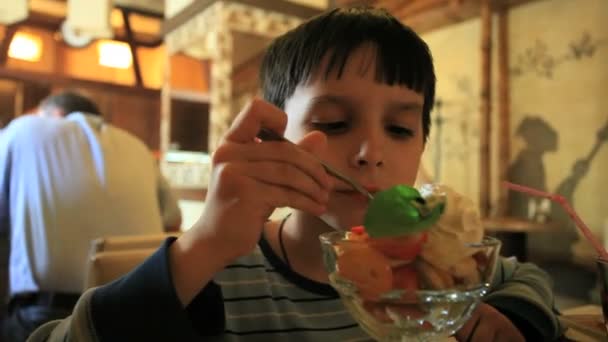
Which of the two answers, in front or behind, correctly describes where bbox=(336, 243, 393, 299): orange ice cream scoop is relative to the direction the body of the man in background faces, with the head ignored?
behind

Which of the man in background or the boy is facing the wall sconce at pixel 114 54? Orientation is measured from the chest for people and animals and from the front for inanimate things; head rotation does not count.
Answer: the man in background

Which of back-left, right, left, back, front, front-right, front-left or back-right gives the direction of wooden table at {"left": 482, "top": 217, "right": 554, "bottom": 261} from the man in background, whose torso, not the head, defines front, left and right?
right

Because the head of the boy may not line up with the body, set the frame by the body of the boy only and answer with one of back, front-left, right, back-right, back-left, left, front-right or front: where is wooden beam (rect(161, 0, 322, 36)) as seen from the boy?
back-left

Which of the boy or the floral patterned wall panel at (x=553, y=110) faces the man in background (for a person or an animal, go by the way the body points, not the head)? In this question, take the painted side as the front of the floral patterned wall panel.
the floral patterned wall panel

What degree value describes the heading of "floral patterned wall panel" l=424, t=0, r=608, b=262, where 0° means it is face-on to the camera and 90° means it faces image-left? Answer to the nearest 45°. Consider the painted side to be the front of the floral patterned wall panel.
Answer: approximately 45°

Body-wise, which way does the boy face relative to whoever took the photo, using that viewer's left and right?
facing the viewer and to the right of the viewer

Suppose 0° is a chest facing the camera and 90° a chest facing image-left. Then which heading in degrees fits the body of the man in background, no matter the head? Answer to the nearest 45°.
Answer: approximately 180°

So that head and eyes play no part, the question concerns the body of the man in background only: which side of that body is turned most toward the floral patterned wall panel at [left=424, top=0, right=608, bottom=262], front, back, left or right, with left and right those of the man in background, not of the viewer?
right

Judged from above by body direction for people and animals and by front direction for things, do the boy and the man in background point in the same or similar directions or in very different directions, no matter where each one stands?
very different directions

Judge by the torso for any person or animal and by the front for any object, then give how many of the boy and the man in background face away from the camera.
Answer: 1

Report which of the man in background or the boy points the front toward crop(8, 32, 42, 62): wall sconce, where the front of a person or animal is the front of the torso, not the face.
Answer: the man in background

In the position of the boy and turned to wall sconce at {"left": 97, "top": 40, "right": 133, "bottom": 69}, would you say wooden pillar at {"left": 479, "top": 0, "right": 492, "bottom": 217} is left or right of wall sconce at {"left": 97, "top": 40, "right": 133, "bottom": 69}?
right

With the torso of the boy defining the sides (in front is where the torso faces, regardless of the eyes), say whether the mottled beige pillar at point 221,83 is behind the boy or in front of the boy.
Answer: behind

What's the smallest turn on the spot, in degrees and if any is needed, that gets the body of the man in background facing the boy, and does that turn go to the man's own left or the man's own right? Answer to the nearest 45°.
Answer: approximately 180°

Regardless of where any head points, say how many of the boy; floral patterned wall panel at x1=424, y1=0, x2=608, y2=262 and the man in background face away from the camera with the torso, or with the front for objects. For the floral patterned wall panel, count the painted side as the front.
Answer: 1
